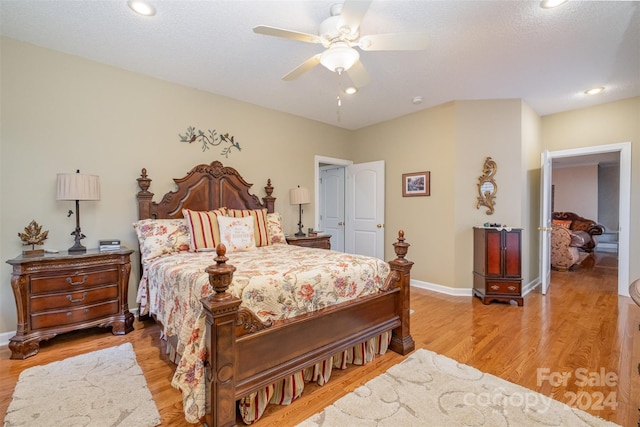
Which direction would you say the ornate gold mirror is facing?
toward the camera

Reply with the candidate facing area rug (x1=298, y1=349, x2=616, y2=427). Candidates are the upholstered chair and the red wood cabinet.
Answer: the red wood cabinet

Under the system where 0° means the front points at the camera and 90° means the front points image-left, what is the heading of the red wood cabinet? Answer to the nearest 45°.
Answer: approximately 0°

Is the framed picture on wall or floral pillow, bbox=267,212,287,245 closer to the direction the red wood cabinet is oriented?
the floral pillow

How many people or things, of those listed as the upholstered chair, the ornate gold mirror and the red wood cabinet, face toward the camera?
2

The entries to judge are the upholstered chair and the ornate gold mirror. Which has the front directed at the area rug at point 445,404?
the ornate gold mirror

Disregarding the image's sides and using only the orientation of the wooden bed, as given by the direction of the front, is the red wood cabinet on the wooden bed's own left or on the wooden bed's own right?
on the wooden bed's own left

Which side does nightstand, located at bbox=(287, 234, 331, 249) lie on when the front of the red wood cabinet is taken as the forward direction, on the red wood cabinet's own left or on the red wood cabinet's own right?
on the red wood cabinet's own right

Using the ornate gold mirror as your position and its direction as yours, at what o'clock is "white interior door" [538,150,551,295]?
The white interior door is roughly at 8 o'clock from the ornate gold mirror.

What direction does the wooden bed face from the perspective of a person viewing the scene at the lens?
facing the viewer and to the right of the viewer

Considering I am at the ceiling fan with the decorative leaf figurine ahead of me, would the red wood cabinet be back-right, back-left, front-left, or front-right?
back-right
